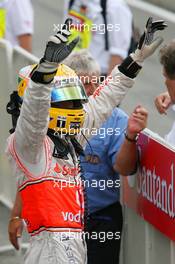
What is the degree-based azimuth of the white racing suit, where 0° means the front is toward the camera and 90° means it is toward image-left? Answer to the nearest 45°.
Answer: approximately 315°

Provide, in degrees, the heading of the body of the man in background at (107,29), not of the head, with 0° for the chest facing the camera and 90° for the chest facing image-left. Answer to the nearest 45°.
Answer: approximately 45°

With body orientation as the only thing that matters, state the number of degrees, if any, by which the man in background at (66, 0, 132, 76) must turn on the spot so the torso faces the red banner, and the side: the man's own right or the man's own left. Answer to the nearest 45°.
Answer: approximately 45° to the man's own left

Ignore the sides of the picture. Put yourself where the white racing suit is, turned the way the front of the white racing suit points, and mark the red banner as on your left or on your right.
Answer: on your left

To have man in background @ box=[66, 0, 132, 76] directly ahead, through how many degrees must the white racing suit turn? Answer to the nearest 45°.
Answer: approximately 135° to its left

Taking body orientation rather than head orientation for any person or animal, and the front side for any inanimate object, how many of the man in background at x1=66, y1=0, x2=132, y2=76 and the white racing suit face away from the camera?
0
